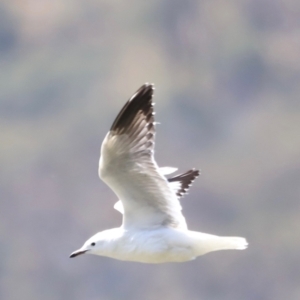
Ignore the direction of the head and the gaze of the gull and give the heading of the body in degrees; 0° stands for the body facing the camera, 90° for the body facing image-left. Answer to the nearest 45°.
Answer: approximately 90°
